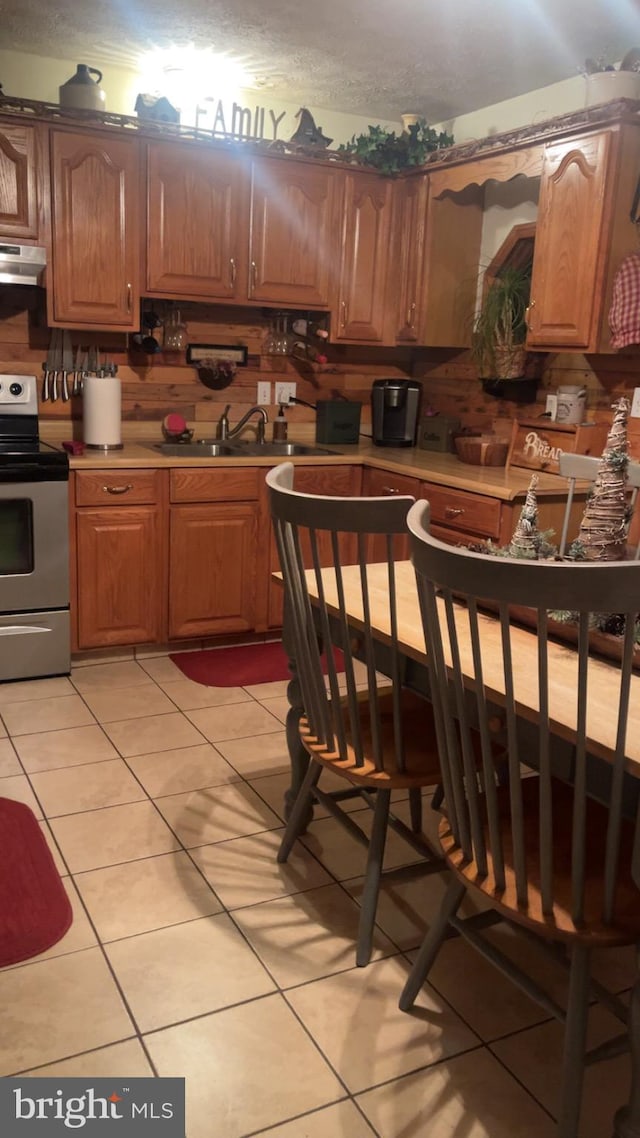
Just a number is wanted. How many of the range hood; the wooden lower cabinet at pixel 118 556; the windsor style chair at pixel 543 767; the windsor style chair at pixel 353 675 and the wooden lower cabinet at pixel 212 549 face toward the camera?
3

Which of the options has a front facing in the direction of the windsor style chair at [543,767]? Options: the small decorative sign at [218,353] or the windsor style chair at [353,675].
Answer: the small decorative sign

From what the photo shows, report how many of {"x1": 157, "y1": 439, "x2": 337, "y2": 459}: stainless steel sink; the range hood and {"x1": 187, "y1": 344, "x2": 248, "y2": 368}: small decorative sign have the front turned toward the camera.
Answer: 3

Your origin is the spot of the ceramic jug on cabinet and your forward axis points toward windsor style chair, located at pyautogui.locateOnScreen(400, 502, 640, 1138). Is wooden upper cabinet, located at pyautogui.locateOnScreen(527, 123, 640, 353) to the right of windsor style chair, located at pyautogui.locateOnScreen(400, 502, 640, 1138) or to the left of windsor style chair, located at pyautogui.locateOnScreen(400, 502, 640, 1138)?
left

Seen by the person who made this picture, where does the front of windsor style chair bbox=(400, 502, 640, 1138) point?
facing away from the viewer and to the right of the viewer

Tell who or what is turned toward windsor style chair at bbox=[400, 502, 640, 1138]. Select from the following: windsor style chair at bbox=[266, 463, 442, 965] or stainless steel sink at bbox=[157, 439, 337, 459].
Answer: the stainless steel sink

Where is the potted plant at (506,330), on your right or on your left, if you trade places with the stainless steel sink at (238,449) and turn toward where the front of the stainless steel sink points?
on your left

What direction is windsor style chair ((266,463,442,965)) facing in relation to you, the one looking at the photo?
facing away from the viewer and to the right of the viewer
